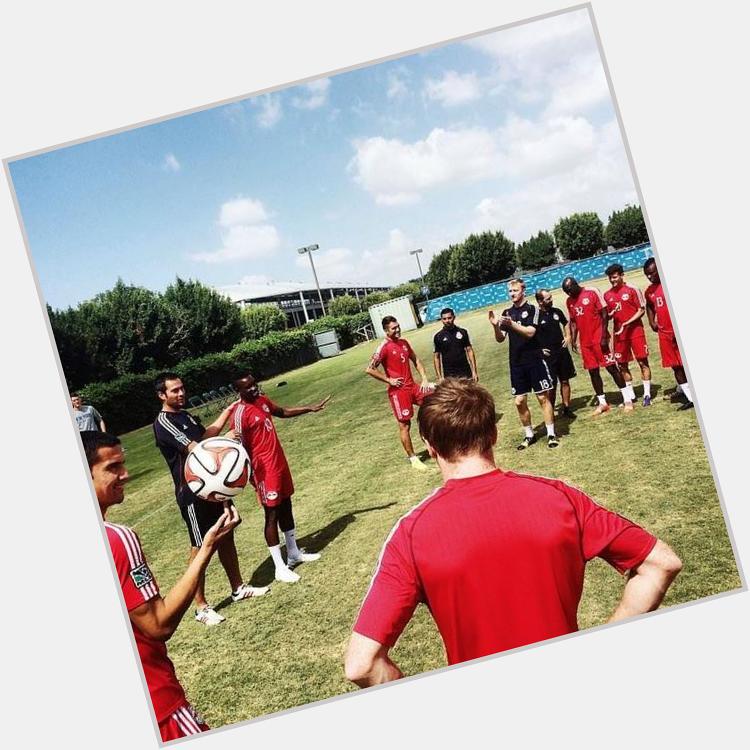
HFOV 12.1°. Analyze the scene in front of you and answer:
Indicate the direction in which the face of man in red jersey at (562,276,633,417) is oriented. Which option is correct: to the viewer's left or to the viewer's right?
to the viewer's left

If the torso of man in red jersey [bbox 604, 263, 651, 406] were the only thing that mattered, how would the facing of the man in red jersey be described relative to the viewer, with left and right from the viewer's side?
facing the viewer and to the left of the viewer

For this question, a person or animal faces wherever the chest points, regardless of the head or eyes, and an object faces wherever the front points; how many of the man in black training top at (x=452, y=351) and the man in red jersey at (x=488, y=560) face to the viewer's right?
0

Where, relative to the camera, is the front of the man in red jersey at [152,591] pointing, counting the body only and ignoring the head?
to the viewer's right

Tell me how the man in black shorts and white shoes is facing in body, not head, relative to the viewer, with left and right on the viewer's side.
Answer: facing to the right of the viewer

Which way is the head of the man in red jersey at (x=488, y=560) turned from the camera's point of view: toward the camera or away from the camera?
away from the camera

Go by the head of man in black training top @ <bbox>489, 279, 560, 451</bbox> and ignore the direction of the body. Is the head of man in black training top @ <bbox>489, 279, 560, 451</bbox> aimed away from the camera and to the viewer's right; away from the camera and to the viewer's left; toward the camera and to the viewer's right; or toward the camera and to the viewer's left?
toward the camera and to the viewer's left

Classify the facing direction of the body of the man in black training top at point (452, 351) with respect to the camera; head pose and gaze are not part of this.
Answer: toward the camera

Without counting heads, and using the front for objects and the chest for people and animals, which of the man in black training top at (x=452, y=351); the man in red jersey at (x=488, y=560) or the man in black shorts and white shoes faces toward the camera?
the man in black training top

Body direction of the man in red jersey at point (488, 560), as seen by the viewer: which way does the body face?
away from the camera
